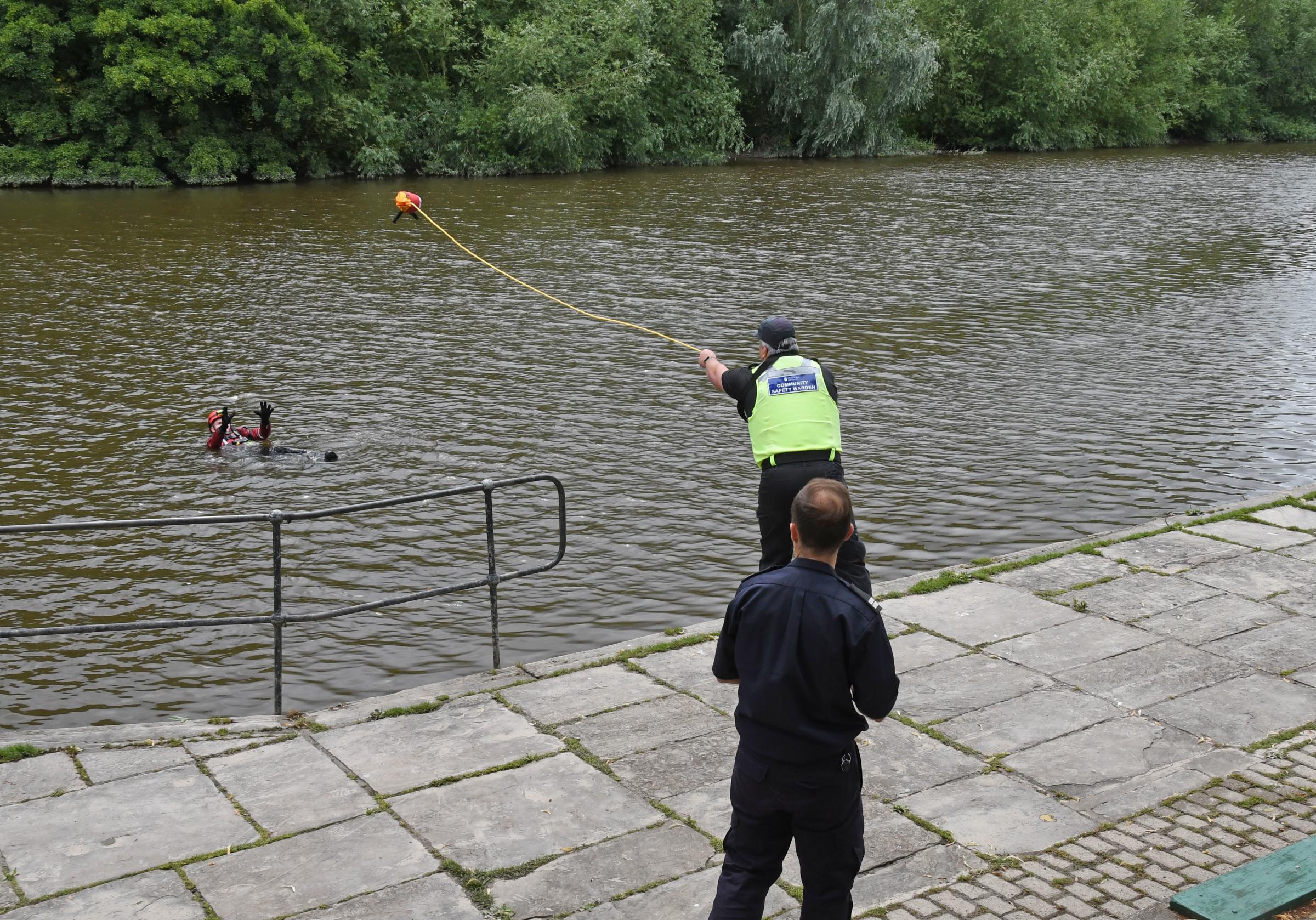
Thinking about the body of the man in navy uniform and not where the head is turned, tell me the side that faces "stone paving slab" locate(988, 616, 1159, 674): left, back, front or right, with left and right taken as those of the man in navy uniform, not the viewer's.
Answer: front

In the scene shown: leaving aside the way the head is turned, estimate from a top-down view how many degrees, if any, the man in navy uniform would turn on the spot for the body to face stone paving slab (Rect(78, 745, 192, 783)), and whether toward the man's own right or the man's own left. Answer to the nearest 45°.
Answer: approximately 45° to the man's own left

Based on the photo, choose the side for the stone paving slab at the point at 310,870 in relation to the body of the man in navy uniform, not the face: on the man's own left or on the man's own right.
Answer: on the man's own left

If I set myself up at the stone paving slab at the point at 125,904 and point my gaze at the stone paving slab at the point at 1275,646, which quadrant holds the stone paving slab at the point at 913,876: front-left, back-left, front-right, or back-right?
front-right

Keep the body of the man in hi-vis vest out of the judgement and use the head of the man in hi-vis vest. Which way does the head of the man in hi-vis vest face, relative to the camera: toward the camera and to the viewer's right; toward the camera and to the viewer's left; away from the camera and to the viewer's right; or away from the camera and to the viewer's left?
away from the camera and to the viewer's left

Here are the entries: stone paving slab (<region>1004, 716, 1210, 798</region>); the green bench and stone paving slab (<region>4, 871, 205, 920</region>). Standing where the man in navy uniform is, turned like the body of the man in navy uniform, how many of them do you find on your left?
1

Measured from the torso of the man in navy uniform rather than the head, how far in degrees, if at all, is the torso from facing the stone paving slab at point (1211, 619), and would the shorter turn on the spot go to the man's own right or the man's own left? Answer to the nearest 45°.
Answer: approximately 45° to the man's own right

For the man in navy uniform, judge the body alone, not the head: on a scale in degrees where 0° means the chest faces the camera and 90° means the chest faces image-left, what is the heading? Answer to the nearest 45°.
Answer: approximately 180°

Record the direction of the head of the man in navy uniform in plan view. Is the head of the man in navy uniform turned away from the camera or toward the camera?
away from the camera

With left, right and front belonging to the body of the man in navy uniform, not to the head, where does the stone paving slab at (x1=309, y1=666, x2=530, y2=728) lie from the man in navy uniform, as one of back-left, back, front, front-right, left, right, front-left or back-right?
front-left

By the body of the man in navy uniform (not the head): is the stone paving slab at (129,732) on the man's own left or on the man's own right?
on the man's own left

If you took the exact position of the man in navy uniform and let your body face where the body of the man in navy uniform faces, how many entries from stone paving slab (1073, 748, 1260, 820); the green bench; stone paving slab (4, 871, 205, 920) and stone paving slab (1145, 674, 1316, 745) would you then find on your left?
1

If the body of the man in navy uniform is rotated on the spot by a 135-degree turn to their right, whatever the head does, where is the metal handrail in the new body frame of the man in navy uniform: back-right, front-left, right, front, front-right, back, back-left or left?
back

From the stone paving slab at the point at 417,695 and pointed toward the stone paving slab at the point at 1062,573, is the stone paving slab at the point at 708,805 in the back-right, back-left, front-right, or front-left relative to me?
front-right

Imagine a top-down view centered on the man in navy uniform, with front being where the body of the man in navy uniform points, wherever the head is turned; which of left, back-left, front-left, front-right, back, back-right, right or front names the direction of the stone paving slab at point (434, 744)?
front-left
